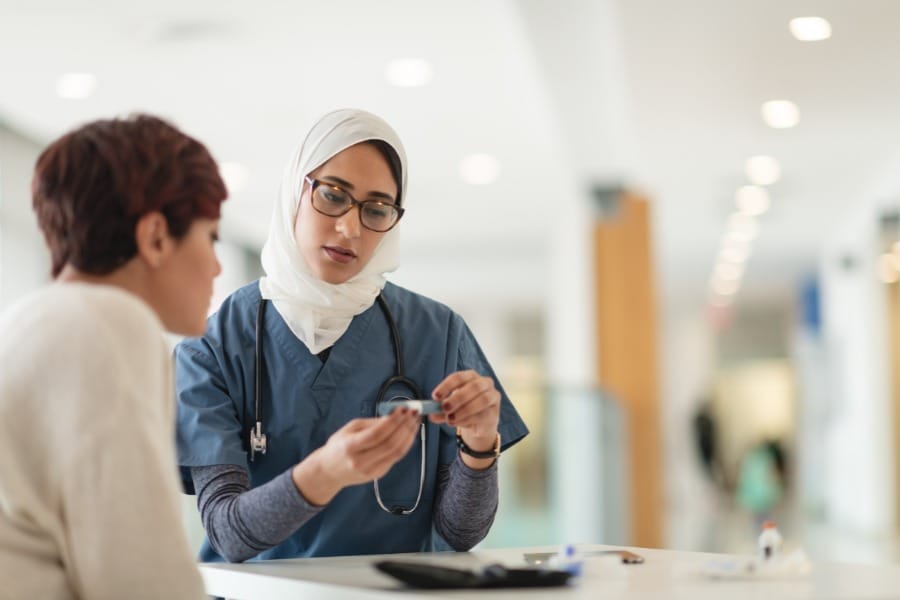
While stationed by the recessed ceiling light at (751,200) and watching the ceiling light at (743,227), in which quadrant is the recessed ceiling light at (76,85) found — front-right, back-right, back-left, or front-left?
back-left

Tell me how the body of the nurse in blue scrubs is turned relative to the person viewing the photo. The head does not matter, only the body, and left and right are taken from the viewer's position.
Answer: facing the viewer

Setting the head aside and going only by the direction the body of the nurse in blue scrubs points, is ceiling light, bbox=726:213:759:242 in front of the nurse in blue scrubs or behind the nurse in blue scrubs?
behind

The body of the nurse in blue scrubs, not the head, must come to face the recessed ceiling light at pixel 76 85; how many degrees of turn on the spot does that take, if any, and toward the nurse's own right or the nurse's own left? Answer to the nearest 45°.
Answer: approximately 180°

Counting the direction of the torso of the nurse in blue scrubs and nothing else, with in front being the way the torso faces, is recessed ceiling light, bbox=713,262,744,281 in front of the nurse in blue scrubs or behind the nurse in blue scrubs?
behind

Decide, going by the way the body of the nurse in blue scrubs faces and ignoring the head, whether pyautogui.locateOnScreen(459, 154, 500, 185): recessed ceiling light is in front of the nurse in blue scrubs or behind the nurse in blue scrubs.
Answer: behind

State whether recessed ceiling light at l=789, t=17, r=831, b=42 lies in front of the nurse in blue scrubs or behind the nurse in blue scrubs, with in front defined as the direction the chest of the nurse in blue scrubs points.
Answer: behind

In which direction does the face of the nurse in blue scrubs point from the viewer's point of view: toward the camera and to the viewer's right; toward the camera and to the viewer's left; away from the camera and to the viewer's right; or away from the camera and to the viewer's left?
toward the camera and to the viewer's left

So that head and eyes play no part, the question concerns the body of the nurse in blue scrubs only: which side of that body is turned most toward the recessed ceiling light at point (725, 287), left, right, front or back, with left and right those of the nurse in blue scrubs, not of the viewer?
back

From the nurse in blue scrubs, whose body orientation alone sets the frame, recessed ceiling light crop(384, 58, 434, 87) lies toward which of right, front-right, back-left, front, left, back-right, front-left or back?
back
